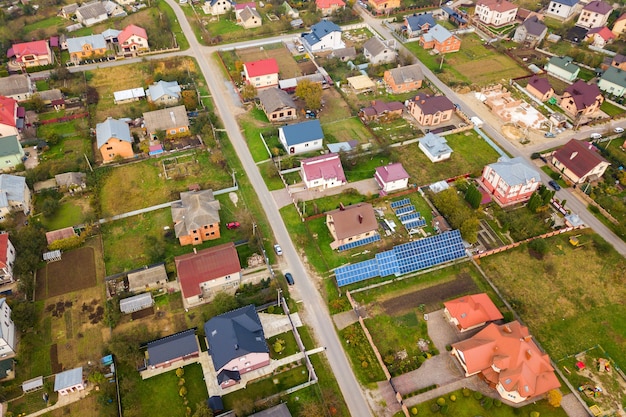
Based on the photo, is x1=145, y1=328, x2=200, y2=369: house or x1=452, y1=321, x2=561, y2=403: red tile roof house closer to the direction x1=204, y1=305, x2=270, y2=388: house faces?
the red tile roof house

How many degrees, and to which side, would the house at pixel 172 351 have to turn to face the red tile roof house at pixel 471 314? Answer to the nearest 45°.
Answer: approximately 90° to its left

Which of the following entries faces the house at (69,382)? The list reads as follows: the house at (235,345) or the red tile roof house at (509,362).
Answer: the red tile roof house

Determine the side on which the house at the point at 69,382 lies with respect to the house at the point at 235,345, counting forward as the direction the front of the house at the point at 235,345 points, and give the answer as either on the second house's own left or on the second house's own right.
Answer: on the second house's own right

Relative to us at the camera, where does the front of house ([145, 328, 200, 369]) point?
facing the viewer

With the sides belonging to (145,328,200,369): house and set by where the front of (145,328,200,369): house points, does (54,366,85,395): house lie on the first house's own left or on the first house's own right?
on the first house's own right

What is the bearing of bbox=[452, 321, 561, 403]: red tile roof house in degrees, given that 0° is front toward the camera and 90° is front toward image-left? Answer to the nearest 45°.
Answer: approximately 45°

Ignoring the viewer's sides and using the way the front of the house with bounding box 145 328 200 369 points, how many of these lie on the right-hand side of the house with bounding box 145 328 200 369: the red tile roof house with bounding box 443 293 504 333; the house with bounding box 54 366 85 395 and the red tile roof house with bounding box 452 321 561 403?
1

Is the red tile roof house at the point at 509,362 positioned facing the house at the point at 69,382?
yes

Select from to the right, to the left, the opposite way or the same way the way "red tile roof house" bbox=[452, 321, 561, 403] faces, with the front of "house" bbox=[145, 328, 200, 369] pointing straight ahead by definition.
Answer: to the right
